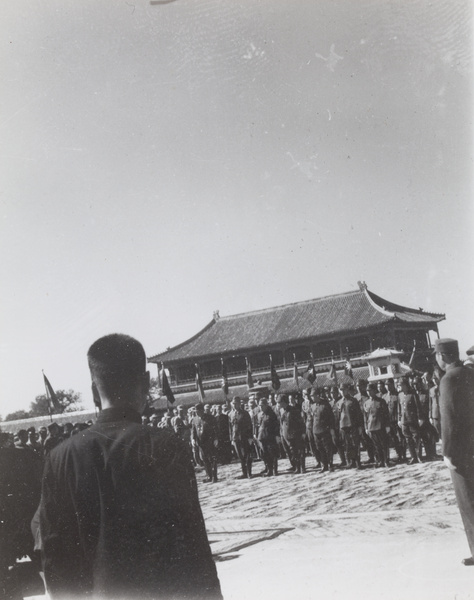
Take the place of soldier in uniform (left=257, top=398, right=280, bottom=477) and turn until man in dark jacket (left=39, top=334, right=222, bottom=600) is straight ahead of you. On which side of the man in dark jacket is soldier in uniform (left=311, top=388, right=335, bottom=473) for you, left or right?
left

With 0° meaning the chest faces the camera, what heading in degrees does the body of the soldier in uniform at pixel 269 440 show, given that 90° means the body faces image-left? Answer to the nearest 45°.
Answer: approximately 45°

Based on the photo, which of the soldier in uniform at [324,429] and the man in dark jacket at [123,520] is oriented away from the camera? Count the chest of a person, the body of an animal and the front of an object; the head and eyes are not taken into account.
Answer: the man in dark jacket

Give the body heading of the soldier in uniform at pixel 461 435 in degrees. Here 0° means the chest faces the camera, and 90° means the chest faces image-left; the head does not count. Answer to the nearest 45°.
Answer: approximately 135°

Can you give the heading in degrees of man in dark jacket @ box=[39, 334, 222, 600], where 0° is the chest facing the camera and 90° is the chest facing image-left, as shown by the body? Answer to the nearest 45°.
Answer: approximately 180°

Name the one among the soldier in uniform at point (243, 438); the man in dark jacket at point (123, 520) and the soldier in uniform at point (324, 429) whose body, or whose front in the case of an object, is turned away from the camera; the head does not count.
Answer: the man in dark jacket

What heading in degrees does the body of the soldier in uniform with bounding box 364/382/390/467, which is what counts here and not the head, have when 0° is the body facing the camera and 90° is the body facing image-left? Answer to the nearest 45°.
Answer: approximately 45°

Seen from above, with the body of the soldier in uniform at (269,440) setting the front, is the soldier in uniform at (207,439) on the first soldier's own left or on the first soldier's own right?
on the first soldier's own right

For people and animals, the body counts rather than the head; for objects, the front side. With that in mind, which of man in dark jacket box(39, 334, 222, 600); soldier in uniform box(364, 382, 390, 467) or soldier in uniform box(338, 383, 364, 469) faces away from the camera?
the man in dark jacket

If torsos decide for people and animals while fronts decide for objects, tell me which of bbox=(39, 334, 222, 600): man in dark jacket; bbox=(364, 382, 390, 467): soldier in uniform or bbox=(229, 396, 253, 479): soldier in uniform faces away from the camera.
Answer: the man in dark jacket
